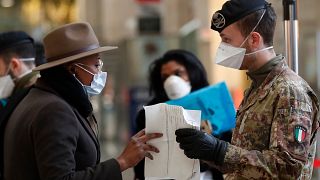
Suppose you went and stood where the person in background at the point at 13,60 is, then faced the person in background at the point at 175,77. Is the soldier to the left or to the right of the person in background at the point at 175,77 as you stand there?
right

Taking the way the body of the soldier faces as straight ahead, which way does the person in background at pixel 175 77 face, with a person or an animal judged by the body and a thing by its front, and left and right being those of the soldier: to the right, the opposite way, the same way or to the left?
to the left

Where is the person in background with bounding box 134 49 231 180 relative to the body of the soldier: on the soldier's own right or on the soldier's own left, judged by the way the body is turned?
on the soldier's own right

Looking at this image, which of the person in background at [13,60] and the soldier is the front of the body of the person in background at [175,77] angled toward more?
the soldier

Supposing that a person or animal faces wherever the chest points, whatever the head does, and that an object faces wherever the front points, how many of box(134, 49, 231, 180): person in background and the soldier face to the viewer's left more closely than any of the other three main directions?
1

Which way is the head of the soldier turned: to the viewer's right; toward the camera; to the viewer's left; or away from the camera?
to the viewer's left

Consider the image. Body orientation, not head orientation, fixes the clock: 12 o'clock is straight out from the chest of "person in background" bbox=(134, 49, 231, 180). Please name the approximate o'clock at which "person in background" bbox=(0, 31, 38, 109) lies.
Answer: "person in background" bbox=(0, 31, 38, 109) is roughly at 3 o'clock from "person in background" bbox=(134, 49, 231, 180).

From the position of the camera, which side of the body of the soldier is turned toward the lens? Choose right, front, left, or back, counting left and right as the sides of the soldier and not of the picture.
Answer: left

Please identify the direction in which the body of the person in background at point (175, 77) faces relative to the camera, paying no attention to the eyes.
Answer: toward the camera

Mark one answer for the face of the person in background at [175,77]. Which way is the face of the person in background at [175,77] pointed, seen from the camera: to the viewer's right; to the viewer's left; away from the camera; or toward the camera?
toward the camera

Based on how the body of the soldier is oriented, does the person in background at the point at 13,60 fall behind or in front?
in front
